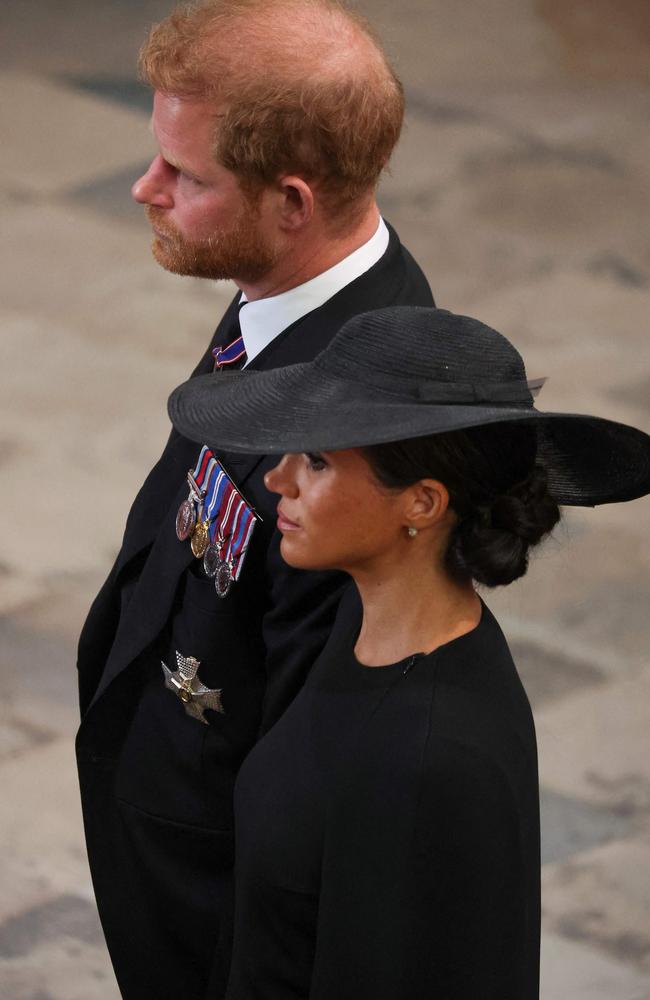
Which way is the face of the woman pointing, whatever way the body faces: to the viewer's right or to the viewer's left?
to the viewer's left

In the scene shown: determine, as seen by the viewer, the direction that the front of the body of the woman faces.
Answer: to the viewer's left
